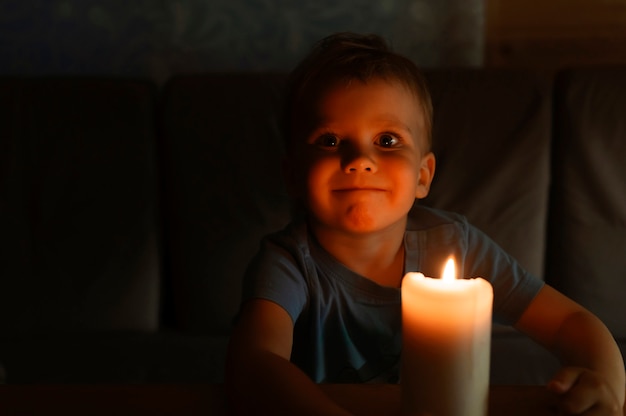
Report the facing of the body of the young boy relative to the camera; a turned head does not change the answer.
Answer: toward the camera

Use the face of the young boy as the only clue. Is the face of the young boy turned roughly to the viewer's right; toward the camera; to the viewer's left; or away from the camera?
toward the camera

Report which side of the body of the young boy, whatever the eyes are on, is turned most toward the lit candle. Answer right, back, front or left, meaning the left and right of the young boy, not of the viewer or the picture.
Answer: front

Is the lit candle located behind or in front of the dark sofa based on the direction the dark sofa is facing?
in front

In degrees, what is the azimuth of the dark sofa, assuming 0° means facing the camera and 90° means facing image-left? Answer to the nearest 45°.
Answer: approximately 0°
